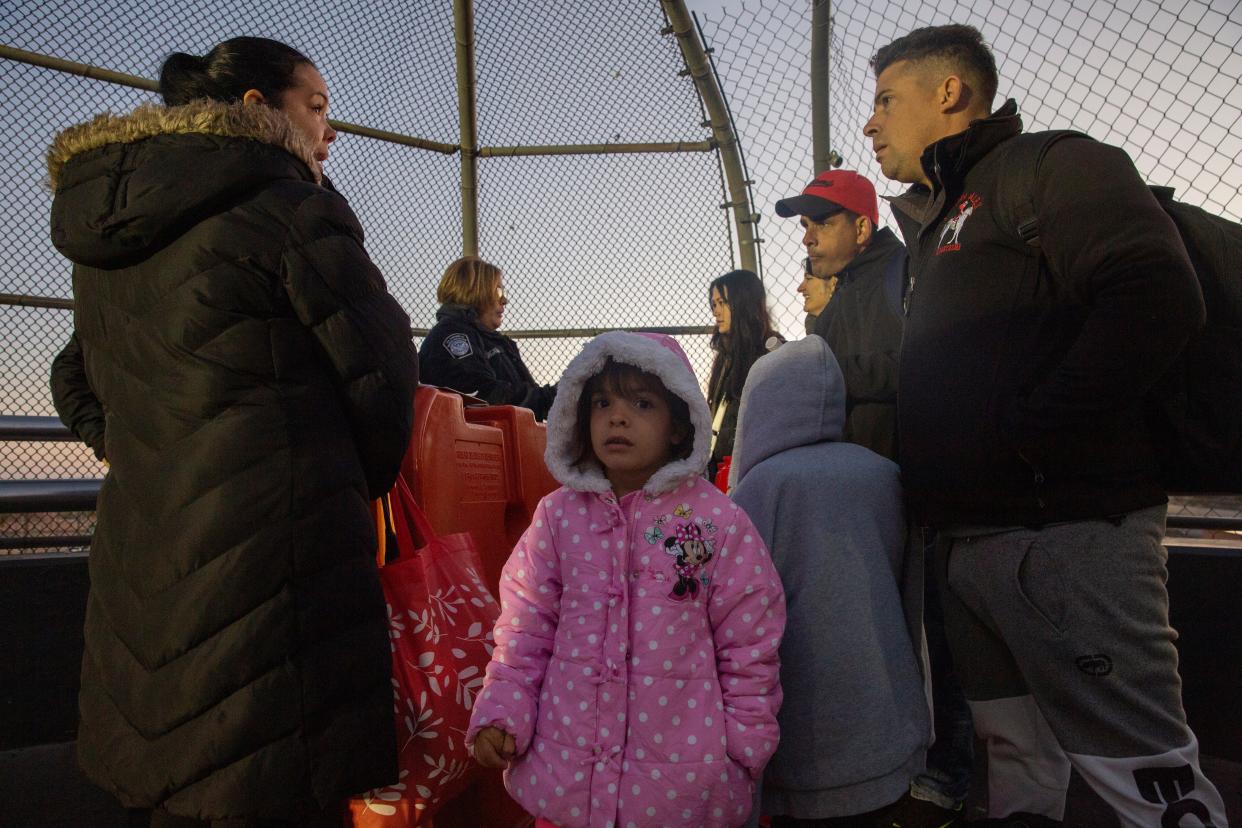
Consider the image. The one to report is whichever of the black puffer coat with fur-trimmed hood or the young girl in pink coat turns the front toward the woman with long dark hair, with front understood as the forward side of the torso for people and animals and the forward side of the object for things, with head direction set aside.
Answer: the black puffer coat with fur-trimmed hood

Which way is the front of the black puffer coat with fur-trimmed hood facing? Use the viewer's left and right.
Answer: facing away from the viewer and to the right of the viewer

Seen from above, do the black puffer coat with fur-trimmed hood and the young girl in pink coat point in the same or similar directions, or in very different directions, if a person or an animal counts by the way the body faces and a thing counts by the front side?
very different directions

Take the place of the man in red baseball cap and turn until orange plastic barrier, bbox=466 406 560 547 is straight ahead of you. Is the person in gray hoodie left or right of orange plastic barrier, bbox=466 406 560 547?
left

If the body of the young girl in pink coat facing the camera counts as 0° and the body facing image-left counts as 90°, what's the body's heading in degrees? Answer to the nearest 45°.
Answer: approximately 0°

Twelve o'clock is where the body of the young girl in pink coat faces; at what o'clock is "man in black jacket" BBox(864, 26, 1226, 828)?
The man in black jacket is roughly at 9 o'clock from the young girl in pink coat.

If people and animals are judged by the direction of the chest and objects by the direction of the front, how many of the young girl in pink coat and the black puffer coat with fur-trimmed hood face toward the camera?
1

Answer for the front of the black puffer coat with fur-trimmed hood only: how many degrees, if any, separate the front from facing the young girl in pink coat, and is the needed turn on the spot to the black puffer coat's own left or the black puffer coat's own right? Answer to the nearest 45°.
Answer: approximately 45° to the black puffer coat's own right
